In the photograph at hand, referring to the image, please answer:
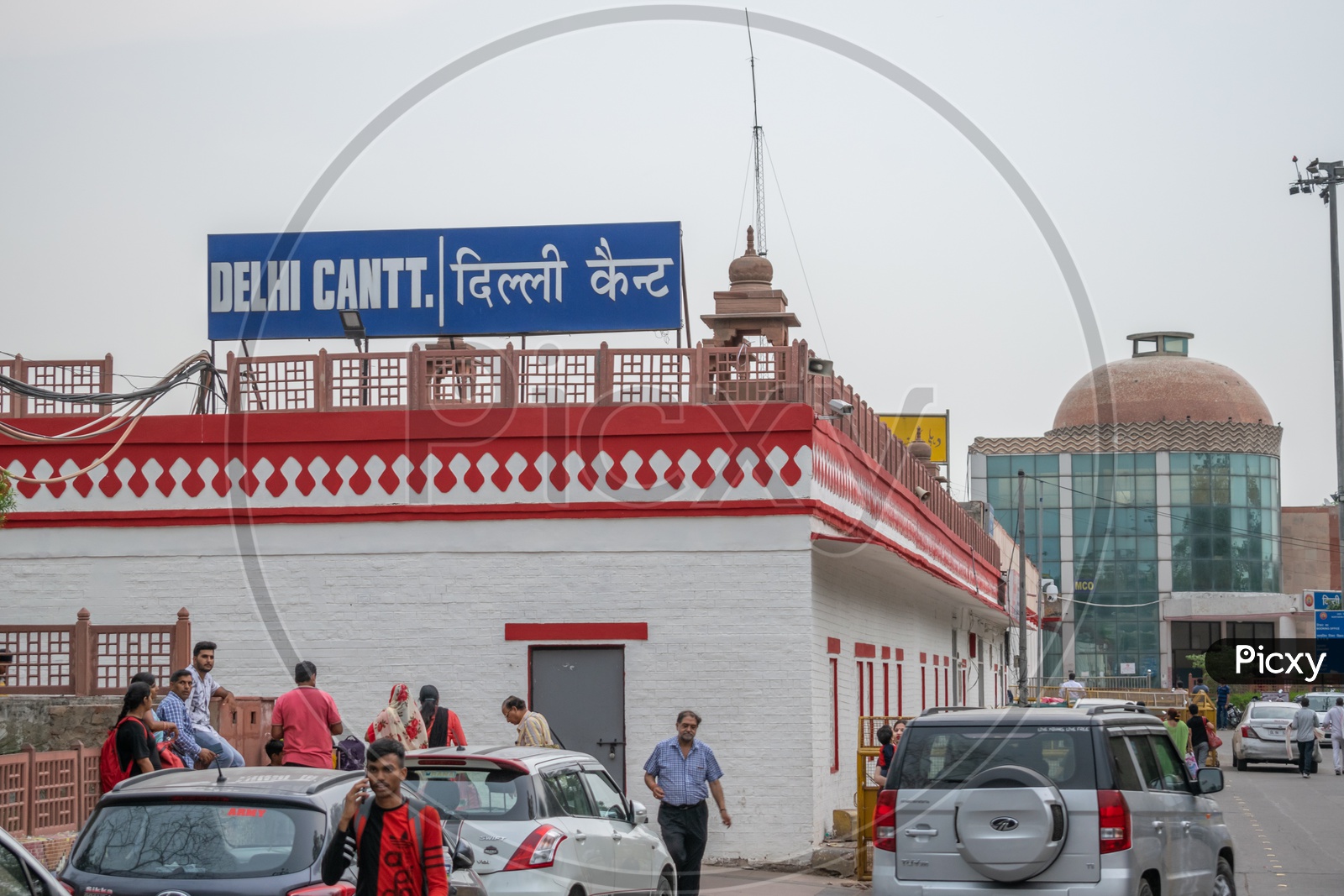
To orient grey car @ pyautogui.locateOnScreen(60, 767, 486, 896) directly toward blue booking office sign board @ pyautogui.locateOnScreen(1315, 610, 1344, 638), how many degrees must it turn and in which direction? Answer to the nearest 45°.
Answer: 0° — it already faces it

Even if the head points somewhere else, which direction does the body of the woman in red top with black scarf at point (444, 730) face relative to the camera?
away from the camera

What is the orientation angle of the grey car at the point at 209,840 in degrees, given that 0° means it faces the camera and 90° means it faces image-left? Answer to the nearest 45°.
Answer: approximately 225°

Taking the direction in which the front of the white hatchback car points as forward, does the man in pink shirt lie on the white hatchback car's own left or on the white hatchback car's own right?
on the white hatchback car's own left

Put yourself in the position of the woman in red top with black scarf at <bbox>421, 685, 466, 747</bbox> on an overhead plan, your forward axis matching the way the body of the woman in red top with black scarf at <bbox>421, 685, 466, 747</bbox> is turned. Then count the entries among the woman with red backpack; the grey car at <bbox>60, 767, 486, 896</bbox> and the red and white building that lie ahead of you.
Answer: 1

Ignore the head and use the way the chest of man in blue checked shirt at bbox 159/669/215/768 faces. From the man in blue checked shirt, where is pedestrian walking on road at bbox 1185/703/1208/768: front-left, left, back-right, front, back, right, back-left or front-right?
front-left

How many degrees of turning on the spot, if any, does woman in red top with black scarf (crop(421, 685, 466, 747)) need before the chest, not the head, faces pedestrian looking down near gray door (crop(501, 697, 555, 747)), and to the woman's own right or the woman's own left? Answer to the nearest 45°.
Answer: approximately 90° to the woman's own right

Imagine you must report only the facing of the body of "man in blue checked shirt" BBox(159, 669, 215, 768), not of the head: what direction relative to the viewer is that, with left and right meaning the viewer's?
facing to the right of the viewer
